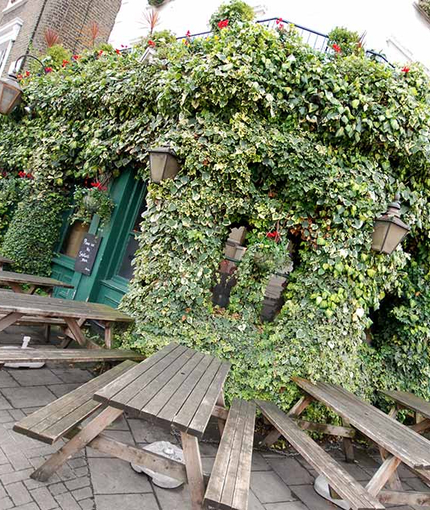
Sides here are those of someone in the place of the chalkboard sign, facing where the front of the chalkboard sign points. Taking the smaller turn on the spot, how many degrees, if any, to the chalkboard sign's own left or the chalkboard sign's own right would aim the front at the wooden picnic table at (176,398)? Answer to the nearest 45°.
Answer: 0° — it already faces it

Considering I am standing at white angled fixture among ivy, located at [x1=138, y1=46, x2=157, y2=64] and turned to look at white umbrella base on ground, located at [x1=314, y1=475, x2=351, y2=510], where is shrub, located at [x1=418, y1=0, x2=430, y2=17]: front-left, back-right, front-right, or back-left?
front-left

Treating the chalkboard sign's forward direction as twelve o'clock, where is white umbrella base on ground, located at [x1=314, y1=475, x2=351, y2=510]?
The white umbrella base on ground is roughly at 11 o'clock from the chalkboard sign.

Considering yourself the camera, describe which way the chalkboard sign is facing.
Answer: facing the viewer

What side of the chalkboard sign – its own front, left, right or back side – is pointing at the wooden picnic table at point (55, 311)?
front

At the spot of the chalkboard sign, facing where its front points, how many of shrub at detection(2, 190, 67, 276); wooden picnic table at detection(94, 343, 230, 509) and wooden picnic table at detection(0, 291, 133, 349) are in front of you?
2
